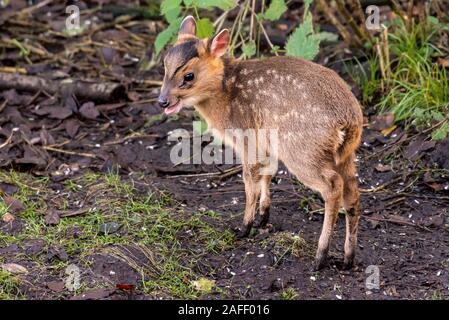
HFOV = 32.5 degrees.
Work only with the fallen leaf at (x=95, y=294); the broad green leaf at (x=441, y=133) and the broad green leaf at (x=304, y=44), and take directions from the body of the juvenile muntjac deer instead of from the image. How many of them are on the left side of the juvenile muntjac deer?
1

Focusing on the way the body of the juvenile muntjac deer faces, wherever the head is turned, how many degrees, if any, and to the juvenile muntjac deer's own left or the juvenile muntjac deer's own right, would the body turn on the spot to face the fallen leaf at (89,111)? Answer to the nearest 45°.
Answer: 0° — it already faces it

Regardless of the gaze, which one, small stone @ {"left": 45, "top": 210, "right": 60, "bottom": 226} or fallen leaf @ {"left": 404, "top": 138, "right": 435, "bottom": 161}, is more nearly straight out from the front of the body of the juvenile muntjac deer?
the small stone

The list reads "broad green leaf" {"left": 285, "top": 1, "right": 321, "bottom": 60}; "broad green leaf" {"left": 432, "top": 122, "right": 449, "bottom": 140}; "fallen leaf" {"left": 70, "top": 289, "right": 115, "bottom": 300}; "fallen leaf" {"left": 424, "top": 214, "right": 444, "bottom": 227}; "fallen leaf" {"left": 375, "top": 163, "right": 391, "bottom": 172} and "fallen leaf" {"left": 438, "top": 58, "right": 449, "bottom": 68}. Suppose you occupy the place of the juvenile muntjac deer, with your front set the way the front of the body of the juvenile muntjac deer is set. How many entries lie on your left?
1

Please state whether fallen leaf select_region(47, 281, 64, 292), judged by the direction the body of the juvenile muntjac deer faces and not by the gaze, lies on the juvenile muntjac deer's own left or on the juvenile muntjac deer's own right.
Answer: on the juvenile muntjac deer's own left

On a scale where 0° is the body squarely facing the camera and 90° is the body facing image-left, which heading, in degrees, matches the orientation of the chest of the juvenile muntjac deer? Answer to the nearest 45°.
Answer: approximately 135°

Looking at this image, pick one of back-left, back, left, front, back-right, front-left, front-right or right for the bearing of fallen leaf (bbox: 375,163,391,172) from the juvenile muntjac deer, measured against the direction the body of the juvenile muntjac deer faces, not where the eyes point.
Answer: right

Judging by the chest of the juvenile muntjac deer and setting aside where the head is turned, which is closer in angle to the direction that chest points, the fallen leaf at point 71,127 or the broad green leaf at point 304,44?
the fallen leaf

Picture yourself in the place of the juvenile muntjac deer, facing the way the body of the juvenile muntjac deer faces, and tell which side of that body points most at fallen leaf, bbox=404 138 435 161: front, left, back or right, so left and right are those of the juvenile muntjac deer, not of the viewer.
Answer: right

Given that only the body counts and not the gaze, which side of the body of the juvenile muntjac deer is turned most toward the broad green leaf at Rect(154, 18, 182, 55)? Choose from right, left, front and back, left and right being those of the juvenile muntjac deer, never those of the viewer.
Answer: front

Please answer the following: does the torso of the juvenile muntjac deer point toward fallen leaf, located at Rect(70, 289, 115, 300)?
no

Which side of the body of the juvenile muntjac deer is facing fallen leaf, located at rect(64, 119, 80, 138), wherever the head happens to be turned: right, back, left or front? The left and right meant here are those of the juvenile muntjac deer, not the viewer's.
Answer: front

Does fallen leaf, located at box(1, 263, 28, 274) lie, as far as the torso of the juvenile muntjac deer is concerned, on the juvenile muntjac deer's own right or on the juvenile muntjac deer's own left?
on the juvenile muntjac deer's own left

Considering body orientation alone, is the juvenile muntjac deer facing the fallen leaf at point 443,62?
no

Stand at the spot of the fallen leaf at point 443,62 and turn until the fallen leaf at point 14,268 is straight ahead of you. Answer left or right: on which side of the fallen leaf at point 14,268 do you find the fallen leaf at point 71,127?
right
